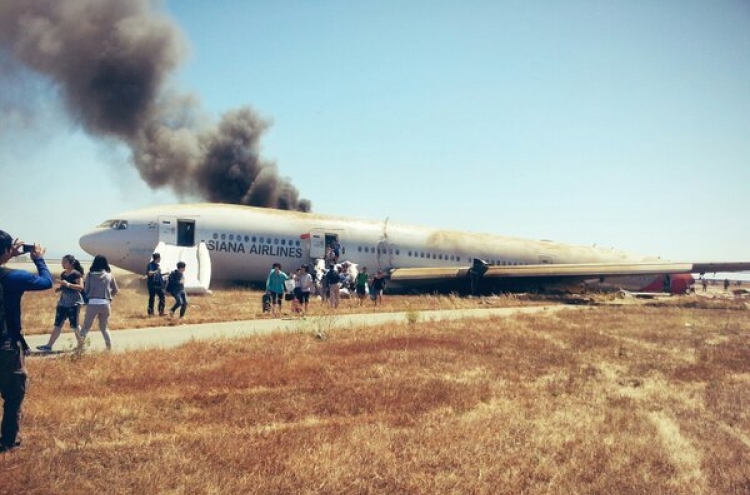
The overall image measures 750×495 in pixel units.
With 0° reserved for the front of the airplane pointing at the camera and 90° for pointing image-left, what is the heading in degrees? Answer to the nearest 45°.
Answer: approximately 45°

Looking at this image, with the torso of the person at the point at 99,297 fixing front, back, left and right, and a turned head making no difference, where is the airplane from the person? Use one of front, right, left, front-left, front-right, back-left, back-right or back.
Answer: front-right

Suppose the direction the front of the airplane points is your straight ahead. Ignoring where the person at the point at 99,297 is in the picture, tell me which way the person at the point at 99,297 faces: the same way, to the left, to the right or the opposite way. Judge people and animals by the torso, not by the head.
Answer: to the right

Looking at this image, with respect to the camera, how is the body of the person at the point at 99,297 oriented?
away from the camera

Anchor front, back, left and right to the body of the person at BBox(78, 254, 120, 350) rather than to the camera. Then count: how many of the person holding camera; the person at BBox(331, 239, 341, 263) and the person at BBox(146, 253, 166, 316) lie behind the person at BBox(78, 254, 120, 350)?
1

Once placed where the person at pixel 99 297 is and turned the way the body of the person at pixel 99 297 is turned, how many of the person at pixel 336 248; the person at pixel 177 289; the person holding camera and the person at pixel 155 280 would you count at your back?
1

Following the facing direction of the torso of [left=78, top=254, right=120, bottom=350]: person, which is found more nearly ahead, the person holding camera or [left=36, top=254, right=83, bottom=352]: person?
the person

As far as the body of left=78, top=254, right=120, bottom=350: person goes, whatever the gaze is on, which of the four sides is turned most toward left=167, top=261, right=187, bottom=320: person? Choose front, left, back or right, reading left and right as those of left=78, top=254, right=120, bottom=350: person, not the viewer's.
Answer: front

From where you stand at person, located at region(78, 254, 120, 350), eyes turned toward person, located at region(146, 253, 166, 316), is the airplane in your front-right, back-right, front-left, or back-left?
front-right

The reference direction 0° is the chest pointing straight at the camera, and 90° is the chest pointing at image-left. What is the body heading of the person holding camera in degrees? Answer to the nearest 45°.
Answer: approximately 225°

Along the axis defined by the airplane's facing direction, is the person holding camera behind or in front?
in front

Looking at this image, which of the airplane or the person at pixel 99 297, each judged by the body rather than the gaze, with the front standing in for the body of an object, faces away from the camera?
the person

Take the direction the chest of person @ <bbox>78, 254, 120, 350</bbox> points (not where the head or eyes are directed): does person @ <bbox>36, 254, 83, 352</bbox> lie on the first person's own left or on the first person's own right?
on the first person's own left

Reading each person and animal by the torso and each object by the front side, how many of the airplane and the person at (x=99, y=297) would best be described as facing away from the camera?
1

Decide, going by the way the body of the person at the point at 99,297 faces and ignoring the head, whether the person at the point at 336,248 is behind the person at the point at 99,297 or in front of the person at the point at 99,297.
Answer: in front
